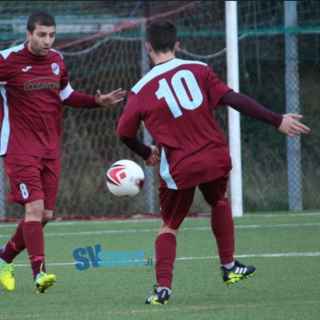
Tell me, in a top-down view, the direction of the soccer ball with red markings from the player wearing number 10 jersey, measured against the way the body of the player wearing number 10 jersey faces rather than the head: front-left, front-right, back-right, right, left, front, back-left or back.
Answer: front-left

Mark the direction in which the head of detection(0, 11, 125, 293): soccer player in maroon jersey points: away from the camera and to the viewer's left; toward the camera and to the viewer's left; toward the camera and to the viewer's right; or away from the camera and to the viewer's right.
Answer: toward the camera and to the viewer's right

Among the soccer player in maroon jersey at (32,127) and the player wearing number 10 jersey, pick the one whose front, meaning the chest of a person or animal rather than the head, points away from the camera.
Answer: the player wearing number 10 jersey

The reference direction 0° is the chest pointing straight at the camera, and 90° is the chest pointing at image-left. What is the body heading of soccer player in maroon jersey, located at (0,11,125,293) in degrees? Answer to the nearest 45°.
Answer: approximately 315°

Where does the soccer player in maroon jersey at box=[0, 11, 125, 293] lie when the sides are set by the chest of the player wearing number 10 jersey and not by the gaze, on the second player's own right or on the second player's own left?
on the second player's own left

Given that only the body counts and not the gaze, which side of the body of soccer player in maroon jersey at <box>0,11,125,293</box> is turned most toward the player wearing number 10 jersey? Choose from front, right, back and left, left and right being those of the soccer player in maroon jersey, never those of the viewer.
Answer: front

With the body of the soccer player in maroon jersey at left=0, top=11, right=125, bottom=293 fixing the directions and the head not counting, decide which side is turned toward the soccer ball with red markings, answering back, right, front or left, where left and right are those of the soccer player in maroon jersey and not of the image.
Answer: front

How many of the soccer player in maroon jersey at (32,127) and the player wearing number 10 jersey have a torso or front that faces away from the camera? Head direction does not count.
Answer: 1

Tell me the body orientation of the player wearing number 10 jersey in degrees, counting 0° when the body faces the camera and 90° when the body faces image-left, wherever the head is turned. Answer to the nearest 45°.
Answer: approximately 180°
